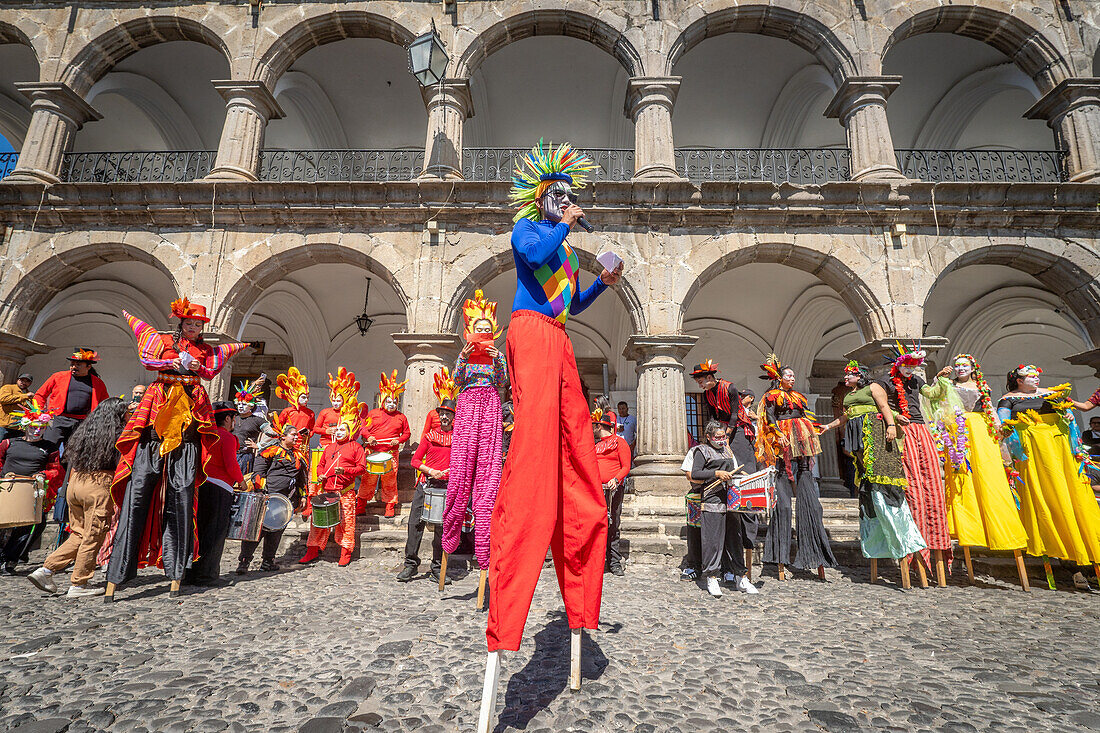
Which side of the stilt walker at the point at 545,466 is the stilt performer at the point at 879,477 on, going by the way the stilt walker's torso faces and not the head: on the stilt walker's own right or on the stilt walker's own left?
on the stilt walker's own left

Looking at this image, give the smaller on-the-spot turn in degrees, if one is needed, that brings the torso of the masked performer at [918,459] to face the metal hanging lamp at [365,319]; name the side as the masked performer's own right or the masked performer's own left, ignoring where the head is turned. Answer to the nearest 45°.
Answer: approximately 90° to the masked performer's own right

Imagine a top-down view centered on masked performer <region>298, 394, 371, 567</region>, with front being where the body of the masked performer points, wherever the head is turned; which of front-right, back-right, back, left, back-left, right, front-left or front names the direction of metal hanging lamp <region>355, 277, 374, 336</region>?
back-right

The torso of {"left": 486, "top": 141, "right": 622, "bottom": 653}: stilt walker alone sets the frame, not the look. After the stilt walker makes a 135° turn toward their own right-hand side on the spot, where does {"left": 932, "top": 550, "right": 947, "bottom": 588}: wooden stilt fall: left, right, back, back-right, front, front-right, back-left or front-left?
back-right
